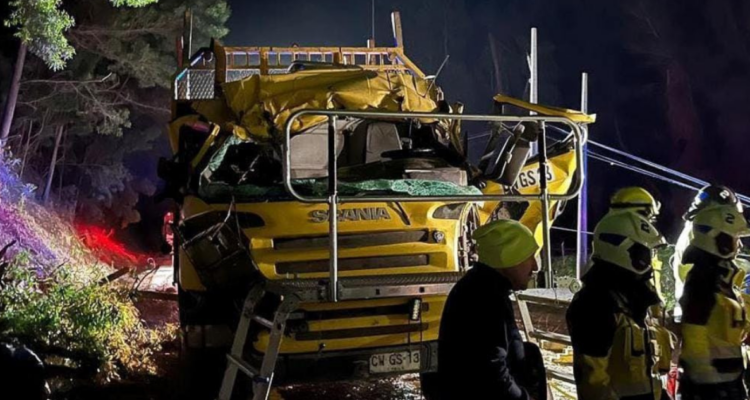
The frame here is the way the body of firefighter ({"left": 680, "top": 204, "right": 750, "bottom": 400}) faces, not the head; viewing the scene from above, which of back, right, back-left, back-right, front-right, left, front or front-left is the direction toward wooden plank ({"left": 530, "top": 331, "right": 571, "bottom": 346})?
back-left

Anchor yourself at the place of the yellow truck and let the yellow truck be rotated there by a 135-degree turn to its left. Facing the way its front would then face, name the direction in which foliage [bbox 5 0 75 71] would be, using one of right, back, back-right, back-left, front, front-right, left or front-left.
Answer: left

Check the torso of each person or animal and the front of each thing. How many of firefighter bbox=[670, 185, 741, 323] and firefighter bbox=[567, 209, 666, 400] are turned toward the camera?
0

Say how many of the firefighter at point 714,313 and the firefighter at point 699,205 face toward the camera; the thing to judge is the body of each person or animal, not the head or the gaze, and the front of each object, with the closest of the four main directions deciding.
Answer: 0

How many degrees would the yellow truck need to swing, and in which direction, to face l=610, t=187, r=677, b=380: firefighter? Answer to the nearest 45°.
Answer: approximately 45° to its left

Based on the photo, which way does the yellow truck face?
toward the camera

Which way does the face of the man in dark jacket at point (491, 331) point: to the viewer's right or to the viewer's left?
to the viewer's right

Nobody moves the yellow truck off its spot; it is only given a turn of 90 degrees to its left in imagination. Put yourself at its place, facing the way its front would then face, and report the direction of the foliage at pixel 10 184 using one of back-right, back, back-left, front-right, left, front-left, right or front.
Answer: back-left

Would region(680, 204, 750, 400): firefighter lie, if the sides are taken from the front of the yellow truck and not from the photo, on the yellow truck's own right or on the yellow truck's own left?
on the yellow truck's own left

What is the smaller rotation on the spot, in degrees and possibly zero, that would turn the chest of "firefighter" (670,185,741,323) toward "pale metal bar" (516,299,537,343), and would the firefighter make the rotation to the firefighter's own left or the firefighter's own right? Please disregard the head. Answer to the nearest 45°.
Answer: approximately 135° to the firefighter's own left
